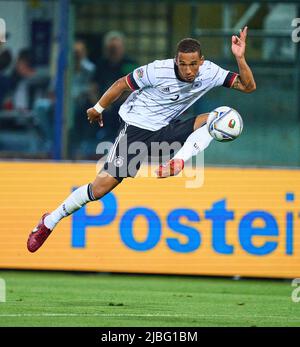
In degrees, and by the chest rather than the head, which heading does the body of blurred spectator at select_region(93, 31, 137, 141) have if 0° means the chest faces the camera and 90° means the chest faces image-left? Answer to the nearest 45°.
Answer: approximately 0°

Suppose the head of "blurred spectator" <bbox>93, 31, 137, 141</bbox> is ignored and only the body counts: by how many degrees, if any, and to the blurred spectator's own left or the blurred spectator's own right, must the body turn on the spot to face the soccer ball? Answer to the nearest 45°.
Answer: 0° — they already face it

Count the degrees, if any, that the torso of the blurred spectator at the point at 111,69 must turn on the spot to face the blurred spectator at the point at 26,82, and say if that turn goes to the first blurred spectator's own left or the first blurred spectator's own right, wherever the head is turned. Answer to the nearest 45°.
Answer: approximately 135° to the first blurred spectator's own right

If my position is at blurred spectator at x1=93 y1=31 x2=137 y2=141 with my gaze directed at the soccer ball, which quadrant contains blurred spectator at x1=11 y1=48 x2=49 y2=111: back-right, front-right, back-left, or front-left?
back-right
